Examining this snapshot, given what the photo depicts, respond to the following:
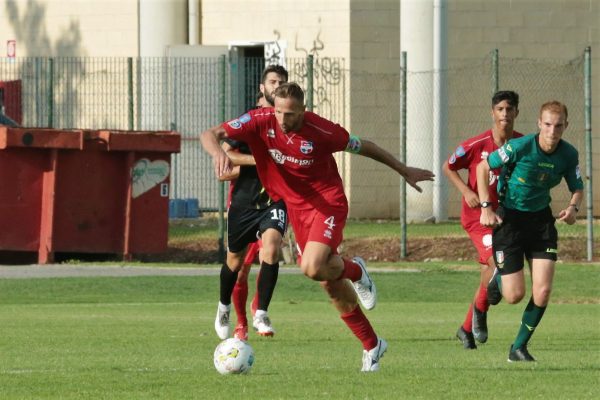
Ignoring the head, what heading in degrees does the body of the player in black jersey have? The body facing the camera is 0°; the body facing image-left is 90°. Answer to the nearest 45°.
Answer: approximately 0°

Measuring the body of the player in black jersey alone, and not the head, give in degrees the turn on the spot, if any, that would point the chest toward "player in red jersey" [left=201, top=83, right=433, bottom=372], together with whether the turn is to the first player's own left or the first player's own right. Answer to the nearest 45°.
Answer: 0° — they already face them

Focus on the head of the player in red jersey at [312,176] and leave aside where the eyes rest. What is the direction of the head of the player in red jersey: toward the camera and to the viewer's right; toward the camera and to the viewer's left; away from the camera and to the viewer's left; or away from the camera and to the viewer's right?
toward the camera and to the viewer's left

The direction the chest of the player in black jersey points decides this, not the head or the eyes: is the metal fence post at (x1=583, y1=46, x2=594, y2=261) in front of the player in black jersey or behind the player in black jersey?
behind

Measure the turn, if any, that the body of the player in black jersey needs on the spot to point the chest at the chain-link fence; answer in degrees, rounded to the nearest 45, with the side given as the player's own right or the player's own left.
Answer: approximately 180°

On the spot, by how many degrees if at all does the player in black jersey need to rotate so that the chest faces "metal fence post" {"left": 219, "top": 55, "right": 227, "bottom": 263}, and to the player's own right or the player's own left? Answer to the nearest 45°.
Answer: approximately 180°

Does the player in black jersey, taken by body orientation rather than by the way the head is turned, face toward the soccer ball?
yes

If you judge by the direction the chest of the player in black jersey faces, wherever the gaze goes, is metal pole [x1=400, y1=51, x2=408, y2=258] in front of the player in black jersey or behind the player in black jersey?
behind

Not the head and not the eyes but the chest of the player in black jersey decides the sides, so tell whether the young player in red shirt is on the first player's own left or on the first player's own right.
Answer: on the first player's own left
